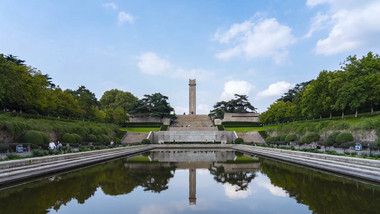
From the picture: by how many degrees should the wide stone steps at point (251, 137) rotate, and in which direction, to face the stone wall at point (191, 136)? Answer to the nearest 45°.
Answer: approximately 90° to its right

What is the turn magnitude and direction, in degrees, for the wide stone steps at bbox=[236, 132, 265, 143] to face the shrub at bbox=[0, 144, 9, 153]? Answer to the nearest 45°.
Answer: approximately 45° to its right

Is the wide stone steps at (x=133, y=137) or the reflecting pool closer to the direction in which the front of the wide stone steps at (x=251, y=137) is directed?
the reflecting pool

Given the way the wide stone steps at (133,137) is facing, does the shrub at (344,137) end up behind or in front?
in front

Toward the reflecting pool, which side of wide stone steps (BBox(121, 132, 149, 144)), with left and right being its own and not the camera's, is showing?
front

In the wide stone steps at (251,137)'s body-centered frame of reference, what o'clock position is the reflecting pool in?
The reflecting pool is roughly at 12 o'clock from the wide stone steps.

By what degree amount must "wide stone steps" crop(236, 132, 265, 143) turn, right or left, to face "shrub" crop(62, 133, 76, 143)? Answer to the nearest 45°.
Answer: approximately 45° to its right

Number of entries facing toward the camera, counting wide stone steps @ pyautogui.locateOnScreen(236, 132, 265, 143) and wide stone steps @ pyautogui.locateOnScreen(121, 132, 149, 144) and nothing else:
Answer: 2

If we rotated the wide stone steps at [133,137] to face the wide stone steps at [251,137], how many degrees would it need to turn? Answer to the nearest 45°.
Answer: approximately 90° to its left
